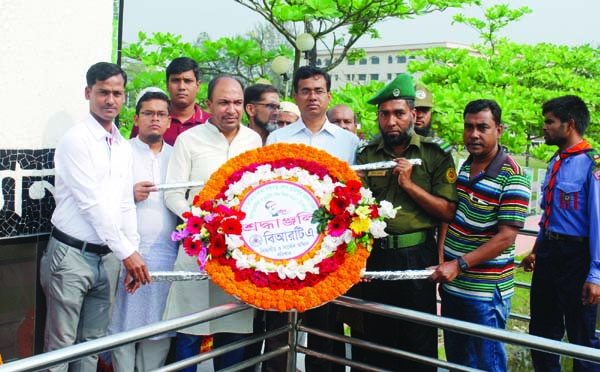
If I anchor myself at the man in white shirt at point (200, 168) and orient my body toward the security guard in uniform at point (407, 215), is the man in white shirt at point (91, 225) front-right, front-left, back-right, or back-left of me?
back-right

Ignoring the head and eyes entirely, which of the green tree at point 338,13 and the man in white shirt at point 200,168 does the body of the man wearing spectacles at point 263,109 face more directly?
the man in white shirt

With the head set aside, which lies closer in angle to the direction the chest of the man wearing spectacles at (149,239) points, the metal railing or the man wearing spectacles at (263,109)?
the metal railing

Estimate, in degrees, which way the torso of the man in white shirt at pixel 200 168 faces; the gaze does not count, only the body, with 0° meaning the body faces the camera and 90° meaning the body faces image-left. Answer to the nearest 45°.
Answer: approximately 315°

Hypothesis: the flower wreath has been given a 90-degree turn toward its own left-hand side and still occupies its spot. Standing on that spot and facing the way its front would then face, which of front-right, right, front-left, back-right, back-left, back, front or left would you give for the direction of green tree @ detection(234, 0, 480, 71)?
left

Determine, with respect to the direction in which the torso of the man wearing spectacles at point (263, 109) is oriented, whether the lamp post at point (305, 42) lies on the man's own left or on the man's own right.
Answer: on the man's own left

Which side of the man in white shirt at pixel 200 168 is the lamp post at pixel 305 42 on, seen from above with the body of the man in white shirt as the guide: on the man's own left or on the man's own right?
on the man's own left

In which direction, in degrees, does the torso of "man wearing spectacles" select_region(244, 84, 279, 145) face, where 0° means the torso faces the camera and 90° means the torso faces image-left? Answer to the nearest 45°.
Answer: approximately 315°
